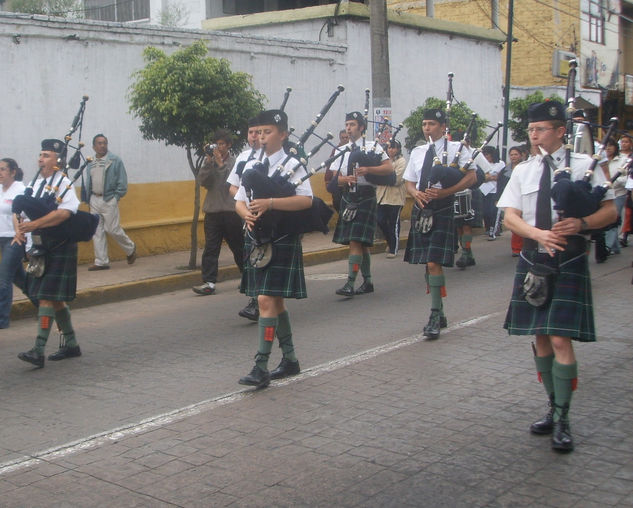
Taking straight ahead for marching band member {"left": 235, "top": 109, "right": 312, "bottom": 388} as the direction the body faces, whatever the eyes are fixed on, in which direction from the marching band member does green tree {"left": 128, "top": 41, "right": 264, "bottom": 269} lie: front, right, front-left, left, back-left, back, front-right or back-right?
back-right

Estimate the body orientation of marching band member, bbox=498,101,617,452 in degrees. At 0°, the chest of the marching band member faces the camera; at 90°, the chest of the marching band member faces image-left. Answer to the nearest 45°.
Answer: approximately 45°

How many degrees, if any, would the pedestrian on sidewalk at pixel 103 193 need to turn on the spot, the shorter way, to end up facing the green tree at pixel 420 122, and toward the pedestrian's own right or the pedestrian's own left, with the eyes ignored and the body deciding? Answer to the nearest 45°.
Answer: approximately 180°

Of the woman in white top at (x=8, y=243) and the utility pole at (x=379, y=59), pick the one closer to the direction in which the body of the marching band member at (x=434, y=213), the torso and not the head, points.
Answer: the woman in white top

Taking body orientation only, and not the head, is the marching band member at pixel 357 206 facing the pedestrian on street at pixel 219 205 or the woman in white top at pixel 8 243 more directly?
the woman in white top

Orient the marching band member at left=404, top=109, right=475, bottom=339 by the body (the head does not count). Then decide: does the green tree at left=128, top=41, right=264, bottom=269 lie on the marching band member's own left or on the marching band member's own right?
on the marching band member's own right
